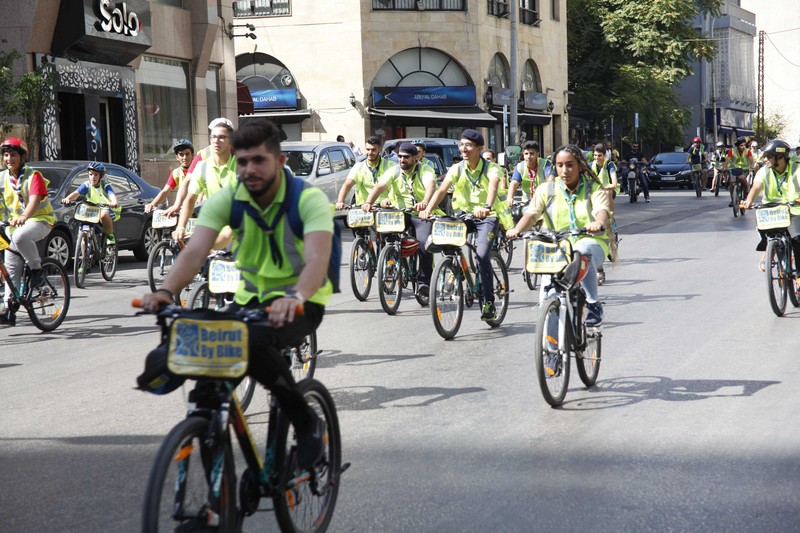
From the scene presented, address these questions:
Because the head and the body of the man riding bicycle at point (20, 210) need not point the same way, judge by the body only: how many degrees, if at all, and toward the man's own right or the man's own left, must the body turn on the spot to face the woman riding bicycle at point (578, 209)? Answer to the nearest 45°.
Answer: approximately 90° to the man's own left

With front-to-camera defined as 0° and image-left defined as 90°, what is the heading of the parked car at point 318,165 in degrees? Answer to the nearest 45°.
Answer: approximately 45°

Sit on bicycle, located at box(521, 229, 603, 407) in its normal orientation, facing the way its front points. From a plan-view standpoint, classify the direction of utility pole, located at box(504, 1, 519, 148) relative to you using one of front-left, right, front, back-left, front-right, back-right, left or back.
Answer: back-right

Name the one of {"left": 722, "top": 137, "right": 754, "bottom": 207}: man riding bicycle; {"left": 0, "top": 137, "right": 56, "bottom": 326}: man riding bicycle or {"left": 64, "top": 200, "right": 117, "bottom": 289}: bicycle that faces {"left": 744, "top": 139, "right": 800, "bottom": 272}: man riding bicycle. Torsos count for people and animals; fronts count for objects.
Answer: {"left": 722, "top": 137, "right": 754, "bottom": 207}: man riding bicycle

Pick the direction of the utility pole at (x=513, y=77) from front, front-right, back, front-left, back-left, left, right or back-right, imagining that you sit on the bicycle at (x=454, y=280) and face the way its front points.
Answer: back-right

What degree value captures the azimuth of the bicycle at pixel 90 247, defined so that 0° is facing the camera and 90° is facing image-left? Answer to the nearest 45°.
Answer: approximately 45°

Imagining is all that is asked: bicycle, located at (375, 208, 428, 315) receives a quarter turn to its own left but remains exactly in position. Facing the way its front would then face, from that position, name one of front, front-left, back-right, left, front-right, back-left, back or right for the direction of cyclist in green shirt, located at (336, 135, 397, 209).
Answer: back-left

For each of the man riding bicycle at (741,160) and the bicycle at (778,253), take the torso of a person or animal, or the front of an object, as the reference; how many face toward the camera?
2

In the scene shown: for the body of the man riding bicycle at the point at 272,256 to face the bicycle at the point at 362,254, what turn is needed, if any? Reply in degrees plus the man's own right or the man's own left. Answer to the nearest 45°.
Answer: approximately 135° to the man's own right

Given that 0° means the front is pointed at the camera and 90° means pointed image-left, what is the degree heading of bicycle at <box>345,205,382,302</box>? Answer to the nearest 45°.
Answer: approximately 45°

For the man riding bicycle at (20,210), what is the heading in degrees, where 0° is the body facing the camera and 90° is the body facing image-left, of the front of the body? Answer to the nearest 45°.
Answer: approximately 45°
